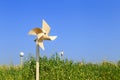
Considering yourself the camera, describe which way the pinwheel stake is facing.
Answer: facing the viewer and to the right of the viewer
